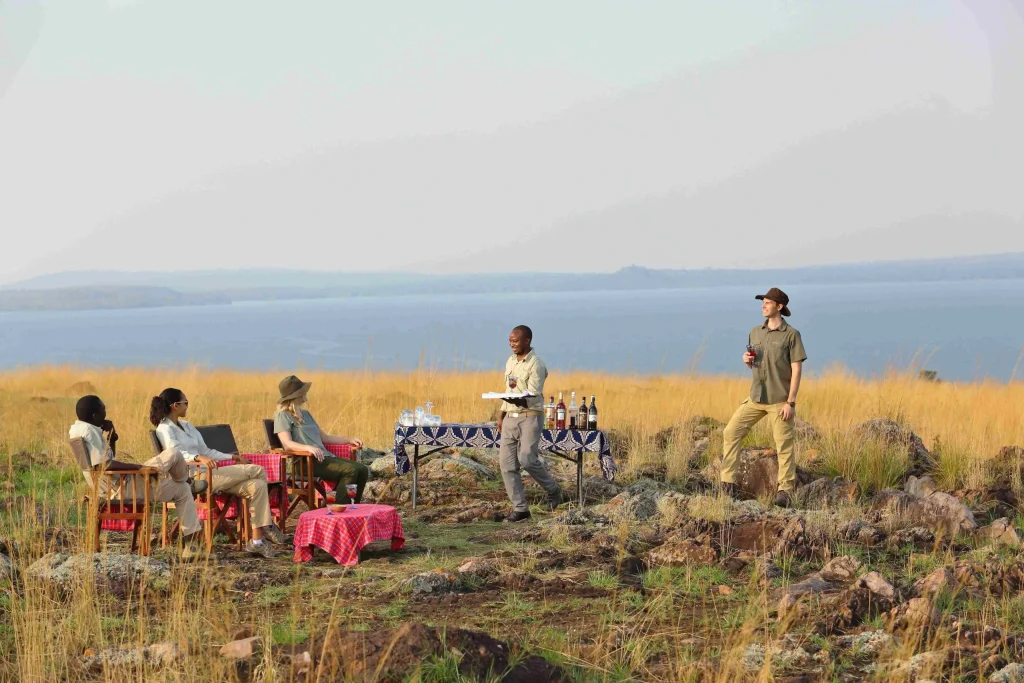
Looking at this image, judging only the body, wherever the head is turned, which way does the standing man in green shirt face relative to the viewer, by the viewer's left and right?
facing the viewer and to the left of the viewer

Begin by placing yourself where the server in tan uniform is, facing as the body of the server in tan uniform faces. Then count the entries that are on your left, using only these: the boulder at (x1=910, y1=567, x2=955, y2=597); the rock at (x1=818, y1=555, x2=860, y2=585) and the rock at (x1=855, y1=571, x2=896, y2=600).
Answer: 3

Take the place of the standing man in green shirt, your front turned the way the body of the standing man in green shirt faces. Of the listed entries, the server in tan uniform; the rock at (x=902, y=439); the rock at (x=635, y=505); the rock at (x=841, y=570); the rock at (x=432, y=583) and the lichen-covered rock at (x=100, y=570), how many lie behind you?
1

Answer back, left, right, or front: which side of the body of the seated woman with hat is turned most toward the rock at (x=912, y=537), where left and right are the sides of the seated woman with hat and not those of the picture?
front

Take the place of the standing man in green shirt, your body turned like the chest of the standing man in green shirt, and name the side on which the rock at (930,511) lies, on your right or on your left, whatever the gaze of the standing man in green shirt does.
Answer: on your left

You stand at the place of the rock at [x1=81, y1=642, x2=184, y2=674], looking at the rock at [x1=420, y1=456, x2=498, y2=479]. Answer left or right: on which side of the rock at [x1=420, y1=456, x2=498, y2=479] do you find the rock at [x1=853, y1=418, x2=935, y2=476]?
right

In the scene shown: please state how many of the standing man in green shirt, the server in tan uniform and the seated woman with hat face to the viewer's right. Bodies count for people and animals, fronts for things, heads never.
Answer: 1

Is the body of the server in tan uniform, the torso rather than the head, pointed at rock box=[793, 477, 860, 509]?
no

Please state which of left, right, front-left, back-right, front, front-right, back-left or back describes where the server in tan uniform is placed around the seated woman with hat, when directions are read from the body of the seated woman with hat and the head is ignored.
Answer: front

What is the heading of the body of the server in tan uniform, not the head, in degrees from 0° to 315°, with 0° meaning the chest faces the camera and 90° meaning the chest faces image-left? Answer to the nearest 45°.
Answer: approximately 45°

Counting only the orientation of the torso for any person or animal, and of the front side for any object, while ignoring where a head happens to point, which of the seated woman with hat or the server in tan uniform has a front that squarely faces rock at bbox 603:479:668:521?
the seated woman with hat

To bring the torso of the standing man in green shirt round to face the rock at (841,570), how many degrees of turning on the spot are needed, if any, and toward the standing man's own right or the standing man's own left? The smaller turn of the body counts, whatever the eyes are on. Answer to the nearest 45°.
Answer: approximately 45° to the standing man's own left

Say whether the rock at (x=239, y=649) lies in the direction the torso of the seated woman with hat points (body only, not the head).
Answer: no

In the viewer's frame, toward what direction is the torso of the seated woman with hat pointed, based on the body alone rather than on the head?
to the viewer's right

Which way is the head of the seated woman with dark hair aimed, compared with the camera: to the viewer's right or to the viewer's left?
to the viewer's right

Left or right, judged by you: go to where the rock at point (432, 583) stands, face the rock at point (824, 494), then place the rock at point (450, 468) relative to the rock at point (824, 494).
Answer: left
